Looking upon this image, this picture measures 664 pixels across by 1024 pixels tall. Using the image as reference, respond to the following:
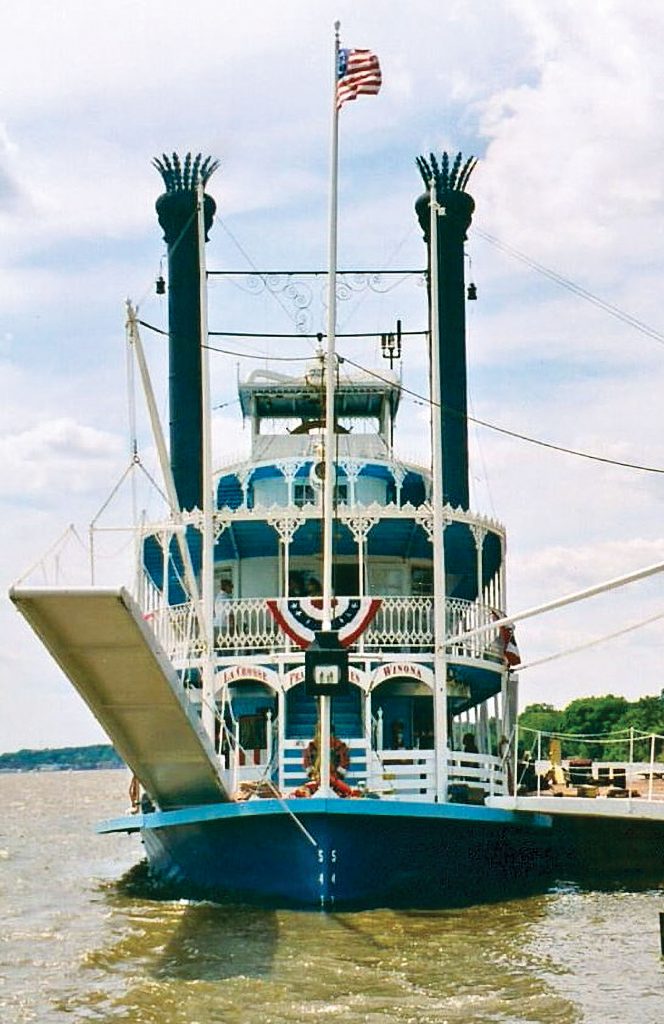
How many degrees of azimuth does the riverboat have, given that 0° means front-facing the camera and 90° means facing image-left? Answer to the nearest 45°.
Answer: approximately 0°
